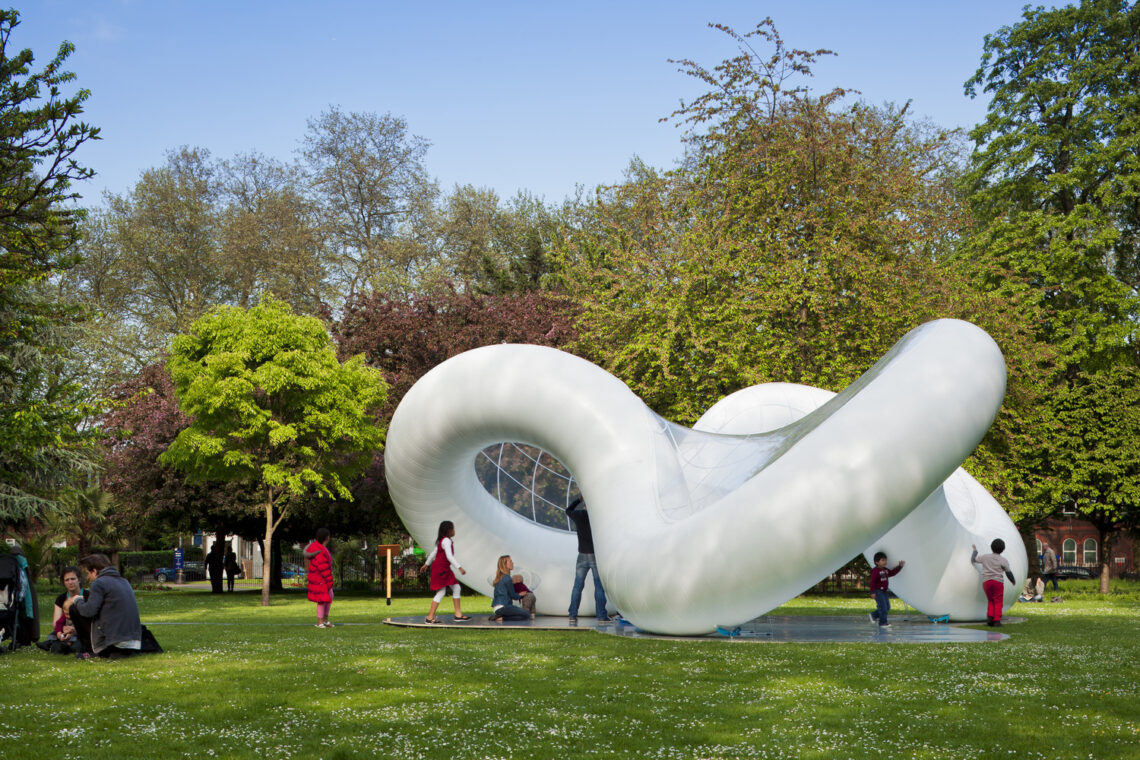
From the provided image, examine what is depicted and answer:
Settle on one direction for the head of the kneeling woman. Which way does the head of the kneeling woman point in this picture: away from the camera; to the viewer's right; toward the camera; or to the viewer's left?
to the viewer's right

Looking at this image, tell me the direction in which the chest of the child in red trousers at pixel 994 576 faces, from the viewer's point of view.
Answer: away from the camera

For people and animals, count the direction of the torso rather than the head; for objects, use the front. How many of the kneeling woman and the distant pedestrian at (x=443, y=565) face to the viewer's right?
2

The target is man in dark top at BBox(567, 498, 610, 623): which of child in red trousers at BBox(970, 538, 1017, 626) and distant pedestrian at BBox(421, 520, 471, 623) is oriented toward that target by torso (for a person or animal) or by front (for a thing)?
distant pedestrian at BBox(421, 520, 471, 623)

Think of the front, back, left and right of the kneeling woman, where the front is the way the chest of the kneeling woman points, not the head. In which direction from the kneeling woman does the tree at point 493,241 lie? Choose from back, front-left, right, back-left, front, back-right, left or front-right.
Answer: left

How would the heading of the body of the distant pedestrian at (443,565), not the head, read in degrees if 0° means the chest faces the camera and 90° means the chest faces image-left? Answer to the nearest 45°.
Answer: approximately 270°

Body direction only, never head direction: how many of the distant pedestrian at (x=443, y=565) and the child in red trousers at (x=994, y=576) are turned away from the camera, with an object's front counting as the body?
1

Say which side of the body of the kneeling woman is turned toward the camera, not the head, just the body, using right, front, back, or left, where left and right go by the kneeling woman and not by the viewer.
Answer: right

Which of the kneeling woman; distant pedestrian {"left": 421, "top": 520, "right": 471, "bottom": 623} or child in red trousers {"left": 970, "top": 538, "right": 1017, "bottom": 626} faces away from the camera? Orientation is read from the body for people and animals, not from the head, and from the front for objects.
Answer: child in red trousers {"left": 970, "top": 538, "right": 1017, "bottom": 626}
